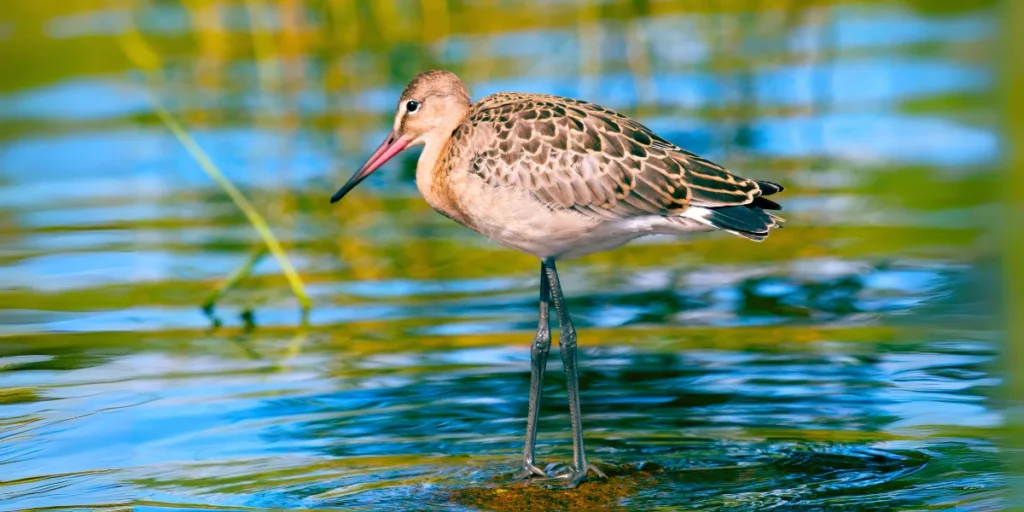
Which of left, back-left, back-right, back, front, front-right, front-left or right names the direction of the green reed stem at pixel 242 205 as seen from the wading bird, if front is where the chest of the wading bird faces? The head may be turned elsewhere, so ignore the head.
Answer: front-right

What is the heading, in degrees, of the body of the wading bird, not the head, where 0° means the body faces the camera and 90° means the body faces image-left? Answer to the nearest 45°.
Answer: approximately 90°
